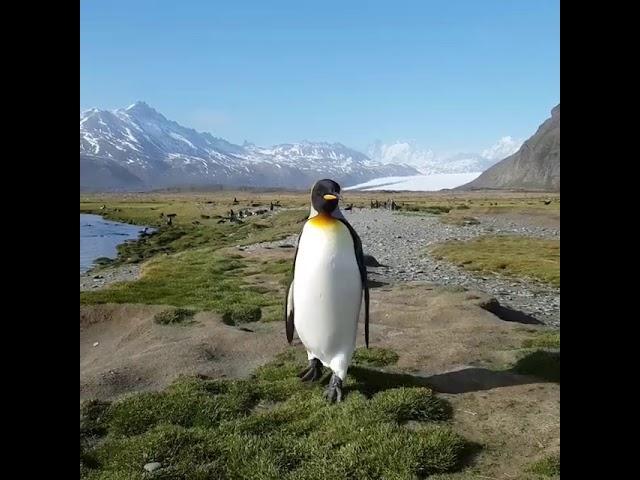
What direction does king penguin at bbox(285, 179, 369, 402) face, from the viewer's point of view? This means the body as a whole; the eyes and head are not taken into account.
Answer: toward the camera

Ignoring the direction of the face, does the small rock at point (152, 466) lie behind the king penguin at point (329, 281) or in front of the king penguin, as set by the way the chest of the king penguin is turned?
in front
